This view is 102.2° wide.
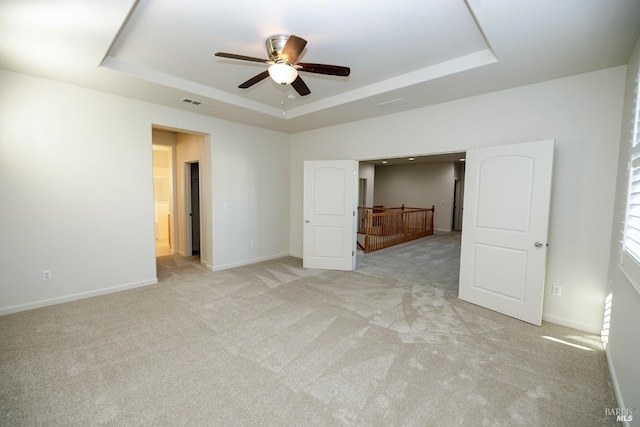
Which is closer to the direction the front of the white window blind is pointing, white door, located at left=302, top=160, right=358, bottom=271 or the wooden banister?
the white door

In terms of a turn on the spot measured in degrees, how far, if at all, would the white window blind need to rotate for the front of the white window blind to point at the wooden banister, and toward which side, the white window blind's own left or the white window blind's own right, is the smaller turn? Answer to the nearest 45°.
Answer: approximately 45° to the white window blind's own right

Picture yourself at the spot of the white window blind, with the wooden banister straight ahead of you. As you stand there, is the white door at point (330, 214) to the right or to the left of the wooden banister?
left

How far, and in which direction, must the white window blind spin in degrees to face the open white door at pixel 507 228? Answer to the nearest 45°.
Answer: approximately 45° to its right

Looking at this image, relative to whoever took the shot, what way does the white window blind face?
facing to the left of the viewer
